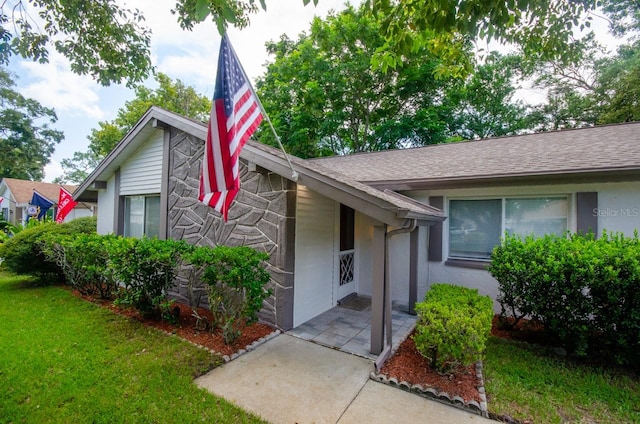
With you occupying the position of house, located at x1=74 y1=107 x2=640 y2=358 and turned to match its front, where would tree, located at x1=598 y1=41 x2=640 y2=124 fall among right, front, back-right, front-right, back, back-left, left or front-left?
back

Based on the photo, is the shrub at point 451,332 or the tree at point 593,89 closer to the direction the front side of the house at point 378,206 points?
the shrub

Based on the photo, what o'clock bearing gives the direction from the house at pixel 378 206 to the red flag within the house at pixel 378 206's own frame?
The red flag is roughly at 2 o'clock from the house.

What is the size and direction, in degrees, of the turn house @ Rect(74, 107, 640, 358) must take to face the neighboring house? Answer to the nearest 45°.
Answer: approximately 90° to its right
